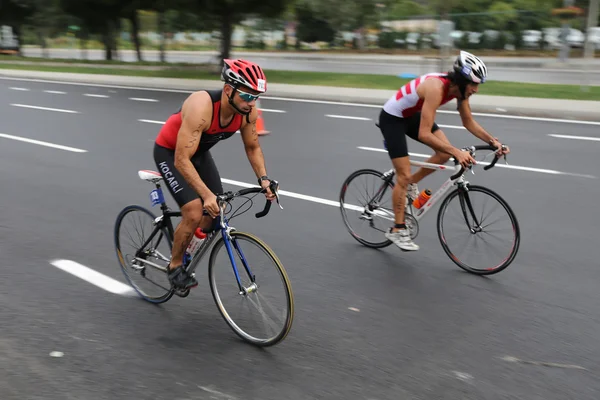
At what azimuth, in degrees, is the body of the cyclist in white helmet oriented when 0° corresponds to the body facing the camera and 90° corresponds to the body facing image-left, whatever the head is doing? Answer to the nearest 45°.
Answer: approximately 315°

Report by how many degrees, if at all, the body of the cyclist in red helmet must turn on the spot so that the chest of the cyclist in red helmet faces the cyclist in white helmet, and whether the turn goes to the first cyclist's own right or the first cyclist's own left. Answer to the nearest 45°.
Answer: approximately 90° to the first cyclist's own left

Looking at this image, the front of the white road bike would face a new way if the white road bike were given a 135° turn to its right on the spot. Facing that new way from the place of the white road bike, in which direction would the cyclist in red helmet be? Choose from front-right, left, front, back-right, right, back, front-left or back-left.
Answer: front-left

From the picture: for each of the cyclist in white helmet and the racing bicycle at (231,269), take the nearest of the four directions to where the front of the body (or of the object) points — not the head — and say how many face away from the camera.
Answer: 0

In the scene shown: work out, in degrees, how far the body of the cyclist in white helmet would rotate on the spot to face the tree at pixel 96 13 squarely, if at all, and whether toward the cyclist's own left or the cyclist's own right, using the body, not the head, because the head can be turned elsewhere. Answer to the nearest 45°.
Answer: approximately 180°

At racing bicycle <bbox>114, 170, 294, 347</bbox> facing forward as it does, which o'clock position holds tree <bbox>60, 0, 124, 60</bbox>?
The tree is roughly at 7 o'clock from the racing bicycle.

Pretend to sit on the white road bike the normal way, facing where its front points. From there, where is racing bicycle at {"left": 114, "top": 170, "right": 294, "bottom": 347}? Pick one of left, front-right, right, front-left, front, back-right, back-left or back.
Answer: right

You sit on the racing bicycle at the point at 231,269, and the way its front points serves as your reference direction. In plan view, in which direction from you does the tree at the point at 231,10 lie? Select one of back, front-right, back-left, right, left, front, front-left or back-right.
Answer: back-left

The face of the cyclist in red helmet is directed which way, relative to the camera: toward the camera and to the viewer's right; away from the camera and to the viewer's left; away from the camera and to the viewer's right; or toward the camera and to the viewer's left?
toward the camera and to the viewer's right

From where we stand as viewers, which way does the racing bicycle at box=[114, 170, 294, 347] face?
facing the viewer and to the right of the viewer

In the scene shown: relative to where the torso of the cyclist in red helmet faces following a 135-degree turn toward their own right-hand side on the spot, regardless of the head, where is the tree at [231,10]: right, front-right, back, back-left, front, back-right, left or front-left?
right

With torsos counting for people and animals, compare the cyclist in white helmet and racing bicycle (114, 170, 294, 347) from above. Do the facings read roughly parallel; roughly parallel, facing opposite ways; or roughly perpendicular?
roughly parallel

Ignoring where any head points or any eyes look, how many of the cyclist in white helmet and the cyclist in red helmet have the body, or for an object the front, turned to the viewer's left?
0

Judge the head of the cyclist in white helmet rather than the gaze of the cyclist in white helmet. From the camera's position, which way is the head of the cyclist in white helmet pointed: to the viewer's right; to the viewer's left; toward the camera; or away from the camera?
to the viewer's right

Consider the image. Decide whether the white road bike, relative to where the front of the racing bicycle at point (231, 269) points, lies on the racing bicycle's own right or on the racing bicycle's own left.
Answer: on the racing bicycle's own left
